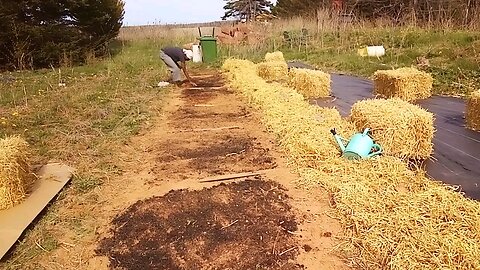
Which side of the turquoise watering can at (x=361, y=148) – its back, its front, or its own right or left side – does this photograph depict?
left

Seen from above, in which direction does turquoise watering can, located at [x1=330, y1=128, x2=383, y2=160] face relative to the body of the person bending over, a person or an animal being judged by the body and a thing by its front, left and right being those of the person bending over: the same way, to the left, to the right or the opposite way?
the opposite way

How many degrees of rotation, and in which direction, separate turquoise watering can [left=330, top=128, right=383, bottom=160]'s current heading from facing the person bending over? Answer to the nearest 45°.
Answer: approximately 45° to its right

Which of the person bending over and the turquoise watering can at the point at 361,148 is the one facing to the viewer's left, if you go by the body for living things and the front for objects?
the turquoise watering can

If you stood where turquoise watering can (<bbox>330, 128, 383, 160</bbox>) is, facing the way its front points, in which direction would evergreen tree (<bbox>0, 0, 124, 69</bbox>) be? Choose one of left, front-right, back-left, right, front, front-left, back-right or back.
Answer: front-right

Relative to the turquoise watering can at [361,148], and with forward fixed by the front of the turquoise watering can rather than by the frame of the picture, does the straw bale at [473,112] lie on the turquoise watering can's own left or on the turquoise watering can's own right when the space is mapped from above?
on the turquoise watering can's own right

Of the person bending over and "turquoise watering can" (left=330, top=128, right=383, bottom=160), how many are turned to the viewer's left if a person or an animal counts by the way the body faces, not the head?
1

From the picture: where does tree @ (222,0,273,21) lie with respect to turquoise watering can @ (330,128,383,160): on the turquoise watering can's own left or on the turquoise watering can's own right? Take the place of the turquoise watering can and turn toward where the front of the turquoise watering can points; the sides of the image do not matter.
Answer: on the turquoise watering can's own right

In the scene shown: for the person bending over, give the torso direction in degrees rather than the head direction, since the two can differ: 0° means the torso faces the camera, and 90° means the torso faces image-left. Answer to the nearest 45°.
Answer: approximately 270°

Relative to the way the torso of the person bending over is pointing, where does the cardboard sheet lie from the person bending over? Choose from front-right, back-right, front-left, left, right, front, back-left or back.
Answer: right
